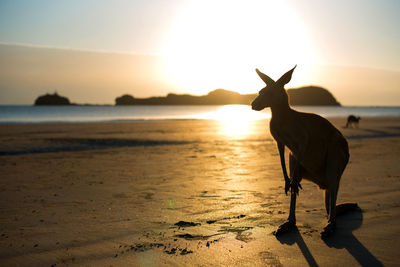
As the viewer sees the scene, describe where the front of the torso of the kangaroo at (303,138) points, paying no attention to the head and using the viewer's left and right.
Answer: facing the viewer and to the left of the viewer
